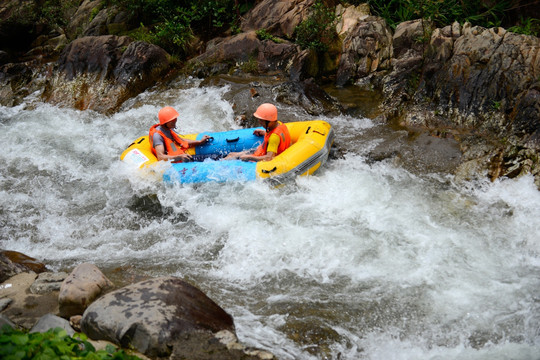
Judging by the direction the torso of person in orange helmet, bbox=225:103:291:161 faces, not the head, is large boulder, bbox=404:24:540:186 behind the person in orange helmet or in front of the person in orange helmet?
behind

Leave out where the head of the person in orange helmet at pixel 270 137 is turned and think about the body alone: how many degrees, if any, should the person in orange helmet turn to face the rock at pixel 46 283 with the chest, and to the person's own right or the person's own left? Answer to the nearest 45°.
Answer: approximately 45° to the person's own left

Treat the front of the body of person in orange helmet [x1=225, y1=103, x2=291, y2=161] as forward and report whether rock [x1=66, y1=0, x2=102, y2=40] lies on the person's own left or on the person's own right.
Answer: on the person's own right

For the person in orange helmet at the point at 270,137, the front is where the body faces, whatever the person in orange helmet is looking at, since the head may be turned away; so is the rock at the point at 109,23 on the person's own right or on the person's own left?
on the person's own right

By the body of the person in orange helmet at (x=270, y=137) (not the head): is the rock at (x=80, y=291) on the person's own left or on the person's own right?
on the person's own left

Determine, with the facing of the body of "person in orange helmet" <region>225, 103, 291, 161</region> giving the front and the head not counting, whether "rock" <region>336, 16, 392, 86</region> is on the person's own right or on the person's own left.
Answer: on the person's own right

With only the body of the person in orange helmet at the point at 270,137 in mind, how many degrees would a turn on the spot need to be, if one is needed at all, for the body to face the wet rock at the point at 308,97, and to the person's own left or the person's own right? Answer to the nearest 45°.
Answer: approximately 90° to the person's own right

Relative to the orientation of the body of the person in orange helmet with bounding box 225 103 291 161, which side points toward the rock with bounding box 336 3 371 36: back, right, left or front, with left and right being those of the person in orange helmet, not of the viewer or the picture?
right

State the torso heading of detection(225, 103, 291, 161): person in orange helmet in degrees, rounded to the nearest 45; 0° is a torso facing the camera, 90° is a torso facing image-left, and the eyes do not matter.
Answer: approximately 90°

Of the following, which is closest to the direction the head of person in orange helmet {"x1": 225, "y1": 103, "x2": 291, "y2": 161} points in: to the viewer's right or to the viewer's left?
to the viewer's left

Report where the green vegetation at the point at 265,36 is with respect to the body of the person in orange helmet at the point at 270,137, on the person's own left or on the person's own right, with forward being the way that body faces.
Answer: on the person's own right

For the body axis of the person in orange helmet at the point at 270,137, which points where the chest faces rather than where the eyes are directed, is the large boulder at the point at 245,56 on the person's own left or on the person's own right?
on the person's own right
